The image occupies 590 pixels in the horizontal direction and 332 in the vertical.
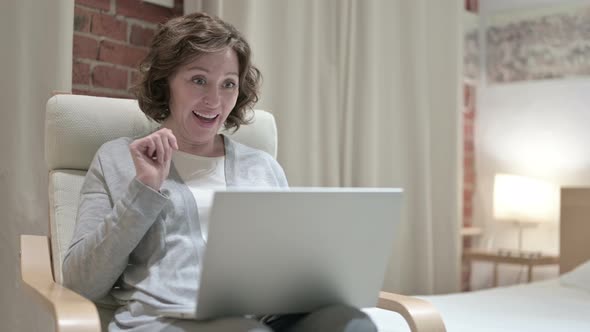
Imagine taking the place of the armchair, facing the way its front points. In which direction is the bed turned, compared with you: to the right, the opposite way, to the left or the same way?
to the right

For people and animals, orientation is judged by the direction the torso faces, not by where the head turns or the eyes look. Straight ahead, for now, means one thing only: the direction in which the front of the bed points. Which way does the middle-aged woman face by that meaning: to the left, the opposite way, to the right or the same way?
to the left

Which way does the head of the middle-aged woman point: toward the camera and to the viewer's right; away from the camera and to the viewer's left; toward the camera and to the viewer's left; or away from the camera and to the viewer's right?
toward the camera and to the viewer's right

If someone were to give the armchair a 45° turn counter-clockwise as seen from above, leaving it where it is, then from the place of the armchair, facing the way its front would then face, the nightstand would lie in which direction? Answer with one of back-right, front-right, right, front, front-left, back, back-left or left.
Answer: front-left

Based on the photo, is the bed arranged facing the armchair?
yes

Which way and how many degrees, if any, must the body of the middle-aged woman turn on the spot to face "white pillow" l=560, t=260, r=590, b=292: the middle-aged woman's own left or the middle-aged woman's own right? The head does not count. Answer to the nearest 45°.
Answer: approximately 90° to the middle-aged woman's own left

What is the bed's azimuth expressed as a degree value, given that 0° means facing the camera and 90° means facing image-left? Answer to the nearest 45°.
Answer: approximately 45°

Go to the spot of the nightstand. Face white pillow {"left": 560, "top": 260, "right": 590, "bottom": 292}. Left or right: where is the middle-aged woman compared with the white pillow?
right

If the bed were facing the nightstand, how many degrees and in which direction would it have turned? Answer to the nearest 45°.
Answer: approximately 135° to its right

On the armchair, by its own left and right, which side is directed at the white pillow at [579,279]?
left
